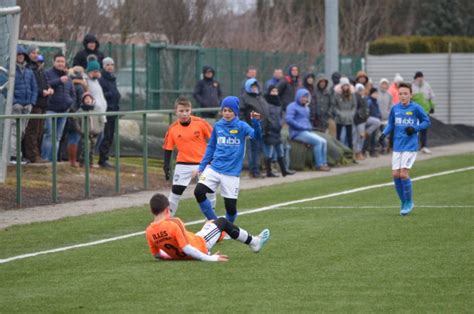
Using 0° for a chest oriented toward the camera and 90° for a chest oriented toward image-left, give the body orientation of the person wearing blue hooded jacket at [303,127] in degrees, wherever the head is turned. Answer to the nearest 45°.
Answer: approximately 315°

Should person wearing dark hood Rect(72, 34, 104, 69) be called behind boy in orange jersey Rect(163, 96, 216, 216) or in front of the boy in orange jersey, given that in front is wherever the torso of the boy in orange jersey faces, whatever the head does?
behind

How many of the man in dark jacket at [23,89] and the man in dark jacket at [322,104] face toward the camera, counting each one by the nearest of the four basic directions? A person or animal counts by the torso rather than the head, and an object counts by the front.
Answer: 2

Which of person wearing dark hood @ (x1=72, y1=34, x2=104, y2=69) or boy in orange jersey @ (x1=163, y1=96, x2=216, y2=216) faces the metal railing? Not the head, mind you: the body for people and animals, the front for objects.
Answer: the person wearing dark hood

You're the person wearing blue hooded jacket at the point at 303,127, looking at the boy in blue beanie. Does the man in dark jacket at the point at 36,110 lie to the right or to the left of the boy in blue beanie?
right

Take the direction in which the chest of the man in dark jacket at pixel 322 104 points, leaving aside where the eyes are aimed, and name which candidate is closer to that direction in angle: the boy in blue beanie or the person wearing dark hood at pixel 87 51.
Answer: the boy in blue beanie

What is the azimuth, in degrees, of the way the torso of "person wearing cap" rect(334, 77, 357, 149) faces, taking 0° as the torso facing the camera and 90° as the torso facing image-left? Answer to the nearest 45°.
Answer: approximately 0°
